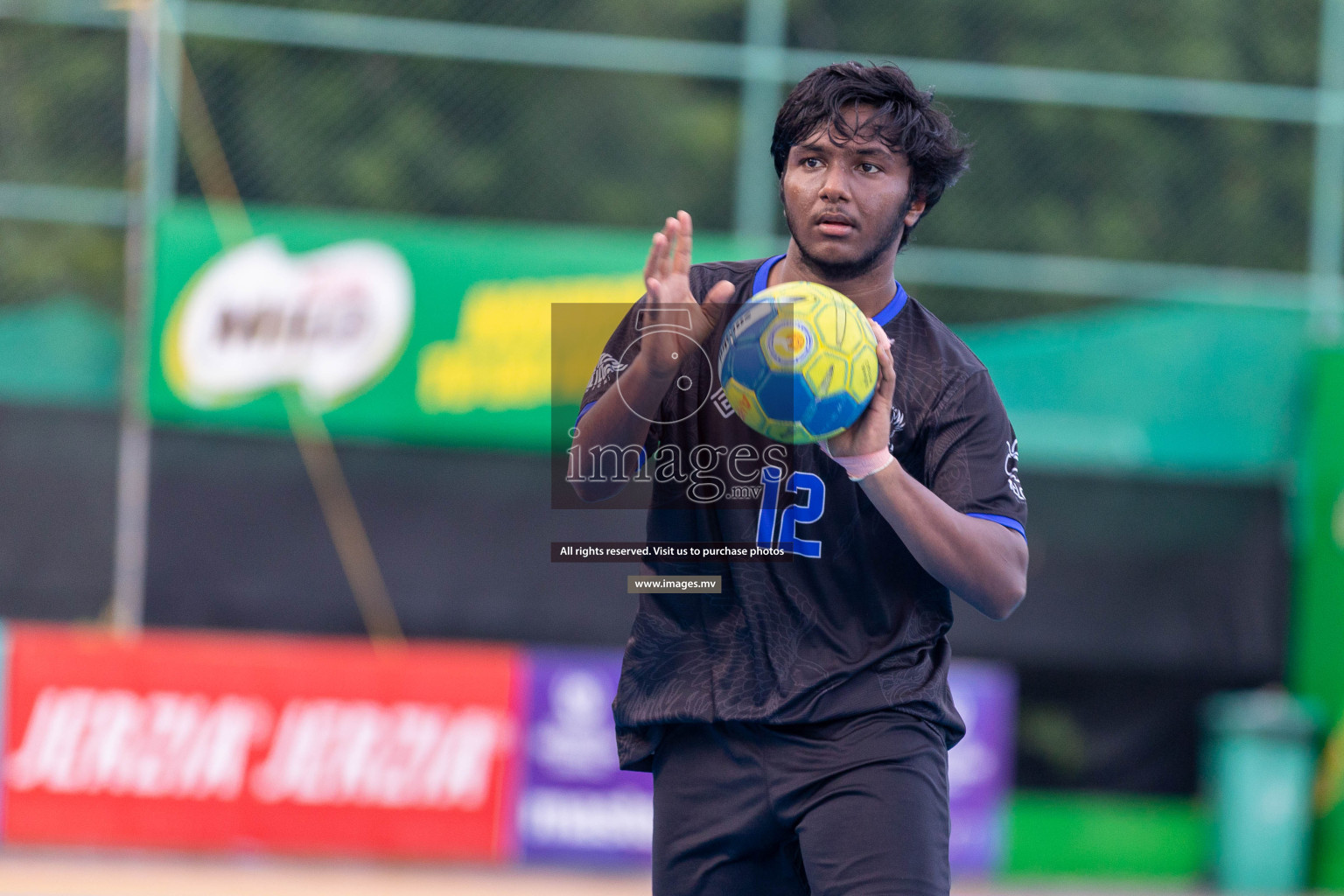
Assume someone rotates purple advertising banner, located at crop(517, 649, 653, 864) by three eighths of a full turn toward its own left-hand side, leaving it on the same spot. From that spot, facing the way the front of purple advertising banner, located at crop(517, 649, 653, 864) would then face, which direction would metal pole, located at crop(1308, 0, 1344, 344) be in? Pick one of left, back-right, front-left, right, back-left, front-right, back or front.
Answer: front-right

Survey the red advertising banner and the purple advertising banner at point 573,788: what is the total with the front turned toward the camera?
2

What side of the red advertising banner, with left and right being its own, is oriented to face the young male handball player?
front

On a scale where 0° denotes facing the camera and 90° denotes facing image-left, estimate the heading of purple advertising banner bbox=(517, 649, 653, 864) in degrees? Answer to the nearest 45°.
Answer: approximately 0°

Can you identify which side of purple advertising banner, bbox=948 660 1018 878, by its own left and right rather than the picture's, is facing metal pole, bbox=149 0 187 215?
right

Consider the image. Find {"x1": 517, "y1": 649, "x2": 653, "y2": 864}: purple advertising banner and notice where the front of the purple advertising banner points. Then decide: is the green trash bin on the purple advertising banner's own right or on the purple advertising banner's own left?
on the purple advertising banner's own left

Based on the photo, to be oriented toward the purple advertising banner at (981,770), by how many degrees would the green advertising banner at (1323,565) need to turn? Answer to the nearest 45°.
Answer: approximately 90° to its right

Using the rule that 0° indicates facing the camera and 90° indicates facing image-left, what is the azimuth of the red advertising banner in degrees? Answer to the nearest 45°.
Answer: approximately 0°

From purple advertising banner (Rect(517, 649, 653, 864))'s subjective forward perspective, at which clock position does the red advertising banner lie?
The red advertising banner is roughly at 3 o'clock from the purple advertising banner.

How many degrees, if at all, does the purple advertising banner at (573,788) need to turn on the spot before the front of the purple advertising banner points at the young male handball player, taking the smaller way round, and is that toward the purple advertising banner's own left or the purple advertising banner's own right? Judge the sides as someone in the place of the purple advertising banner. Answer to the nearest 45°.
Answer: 0° — it already faces them
